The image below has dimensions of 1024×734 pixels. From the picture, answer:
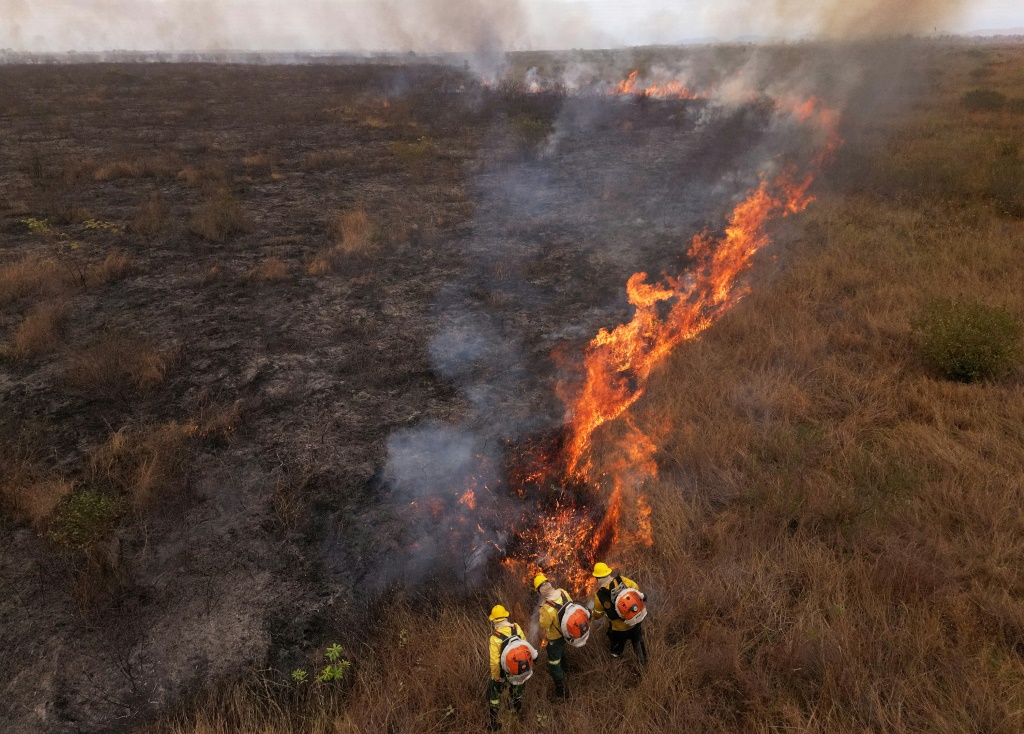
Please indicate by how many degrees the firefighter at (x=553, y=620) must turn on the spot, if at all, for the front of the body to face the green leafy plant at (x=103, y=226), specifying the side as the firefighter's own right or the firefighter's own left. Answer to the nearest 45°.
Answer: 0° — they already face it

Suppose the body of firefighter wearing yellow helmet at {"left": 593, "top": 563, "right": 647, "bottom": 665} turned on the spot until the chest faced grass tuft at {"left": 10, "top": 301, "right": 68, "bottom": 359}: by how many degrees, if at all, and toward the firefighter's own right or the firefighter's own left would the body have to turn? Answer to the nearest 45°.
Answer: approximately 45° to the firefighter's own left

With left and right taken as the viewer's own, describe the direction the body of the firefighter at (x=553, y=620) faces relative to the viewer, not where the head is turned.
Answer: facing away from the viewer and to the left of the viewer

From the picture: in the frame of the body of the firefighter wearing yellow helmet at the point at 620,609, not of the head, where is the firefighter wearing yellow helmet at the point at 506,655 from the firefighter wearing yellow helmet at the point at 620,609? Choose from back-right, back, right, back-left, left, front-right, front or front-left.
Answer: left

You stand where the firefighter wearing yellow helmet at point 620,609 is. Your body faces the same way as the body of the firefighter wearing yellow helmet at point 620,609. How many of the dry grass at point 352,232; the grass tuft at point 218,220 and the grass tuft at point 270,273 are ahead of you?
3

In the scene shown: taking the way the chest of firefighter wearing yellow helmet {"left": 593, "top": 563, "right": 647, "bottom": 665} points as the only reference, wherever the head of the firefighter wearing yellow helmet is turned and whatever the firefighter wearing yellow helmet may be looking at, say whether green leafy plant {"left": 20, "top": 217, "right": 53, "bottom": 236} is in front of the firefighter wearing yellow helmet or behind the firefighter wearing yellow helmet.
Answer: in front

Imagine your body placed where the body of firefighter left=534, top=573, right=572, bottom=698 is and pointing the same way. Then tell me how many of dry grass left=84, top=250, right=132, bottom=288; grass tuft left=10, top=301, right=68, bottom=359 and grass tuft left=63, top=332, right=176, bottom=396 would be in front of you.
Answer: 3

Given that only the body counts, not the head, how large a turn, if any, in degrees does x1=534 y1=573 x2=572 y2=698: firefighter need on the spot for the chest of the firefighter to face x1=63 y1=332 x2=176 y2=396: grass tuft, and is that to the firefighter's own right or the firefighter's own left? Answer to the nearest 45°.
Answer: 0° — they already face it

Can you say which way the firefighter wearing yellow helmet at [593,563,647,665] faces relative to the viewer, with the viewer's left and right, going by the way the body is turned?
facing away from the viewer and to the left of the viewer

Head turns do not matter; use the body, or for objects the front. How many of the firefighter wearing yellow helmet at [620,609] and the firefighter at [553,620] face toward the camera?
0

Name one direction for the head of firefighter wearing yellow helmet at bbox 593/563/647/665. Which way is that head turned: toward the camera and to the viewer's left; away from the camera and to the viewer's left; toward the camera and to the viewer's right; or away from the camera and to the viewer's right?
away from the camera and to the viewer's left

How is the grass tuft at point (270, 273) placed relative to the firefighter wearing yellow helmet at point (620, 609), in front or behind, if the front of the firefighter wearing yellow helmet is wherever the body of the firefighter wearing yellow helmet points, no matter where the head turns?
in front
